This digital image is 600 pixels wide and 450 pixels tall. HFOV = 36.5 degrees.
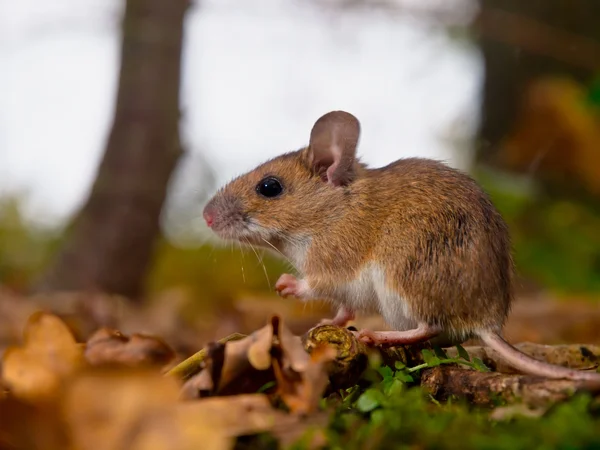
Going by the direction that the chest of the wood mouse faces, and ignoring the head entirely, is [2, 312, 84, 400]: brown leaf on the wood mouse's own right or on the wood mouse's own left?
on the wood mouse's own left

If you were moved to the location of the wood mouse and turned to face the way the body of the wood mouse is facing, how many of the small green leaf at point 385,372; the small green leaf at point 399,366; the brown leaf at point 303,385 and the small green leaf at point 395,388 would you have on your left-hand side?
4

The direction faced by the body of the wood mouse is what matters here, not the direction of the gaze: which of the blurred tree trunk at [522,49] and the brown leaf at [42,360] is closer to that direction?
the brown leaf

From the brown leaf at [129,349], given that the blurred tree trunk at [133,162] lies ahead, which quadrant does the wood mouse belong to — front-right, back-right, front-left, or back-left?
front-right

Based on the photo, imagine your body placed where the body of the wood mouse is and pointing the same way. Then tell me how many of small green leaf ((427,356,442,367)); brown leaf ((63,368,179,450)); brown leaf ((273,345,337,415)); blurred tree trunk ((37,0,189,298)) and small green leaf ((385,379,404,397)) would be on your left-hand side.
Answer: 4

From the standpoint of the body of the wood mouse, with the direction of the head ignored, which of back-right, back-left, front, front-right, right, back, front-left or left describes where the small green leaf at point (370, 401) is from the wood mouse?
left

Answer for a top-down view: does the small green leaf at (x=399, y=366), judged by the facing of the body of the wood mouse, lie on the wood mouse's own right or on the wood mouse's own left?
on the wood mouse's own left

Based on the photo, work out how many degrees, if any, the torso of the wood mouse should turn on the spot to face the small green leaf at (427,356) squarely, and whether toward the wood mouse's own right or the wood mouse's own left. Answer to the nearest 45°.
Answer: approximately 90° to the wood mouse's own left

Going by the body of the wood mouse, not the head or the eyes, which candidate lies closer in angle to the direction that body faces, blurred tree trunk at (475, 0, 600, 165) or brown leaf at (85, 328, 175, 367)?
the brown leaf

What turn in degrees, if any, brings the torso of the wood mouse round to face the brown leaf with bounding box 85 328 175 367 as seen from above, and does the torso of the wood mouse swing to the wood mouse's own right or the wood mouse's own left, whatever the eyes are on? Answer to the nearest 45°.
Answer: approximately 45° to the wood mouse's own left

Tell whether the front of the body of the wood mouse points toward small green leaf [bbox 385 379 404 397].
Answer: no

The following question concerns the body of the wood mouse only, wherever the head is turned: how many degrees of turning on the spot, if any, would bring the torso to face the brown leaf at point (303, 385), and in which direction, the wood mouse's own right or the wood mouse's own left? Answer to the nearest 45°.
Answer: approximately 90° to the wood mouse's own left

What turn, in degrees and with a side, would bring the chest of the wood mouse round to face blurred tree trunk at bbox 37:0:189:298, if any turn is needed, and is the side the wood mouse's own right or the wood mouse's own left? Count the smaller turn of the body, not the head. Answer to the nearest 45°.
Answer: approximately 45° to the wood mouse's own right

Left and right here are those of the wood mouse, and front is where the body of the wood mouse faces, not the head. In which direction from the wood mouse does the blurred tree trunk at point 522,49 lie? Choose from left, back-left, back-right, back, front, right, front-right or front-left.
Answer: right

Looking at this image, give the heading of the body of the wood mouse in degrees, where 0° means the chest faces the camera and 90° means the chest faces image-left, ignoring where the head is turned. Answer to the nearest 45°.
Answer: approximately 90°

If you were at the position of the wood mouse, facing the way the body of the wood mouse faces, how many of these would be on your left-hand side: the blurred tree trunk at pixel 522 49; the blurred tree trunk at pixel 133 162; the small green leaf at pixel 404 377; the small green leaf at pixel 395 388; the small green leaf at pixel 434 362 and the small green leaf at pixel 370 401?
4

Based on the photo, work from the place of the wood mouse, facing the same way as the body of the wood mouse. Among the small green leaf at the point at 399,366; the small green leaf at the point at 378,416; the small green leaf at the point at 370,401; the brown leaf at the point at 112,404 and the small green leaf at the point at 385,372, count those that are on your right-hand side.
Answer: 0
